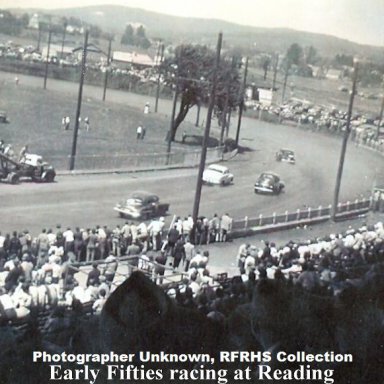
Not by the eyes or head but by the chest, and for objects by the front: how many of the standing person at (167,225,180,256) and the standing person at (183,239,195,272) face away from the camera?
2

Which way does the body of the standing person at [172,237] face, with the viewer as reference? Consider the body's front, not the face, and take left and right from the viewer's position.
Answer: facing away from the viewer

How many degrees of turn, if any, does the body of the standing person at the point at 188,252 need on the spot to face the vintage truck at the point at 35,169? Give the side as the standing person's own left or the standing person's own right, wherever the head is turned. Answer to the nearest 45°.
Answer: approximately 90° to the standing person's own left

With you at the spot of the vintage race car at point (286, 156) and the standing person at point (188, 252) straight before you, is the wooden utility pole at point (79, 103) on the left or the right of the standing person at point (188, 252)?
right

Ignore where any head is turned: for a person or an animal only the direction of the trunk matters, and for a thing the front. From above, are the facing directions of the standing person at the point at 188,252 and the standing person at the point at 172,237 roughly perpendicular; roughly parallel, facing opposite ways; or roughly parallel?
roughly parallel

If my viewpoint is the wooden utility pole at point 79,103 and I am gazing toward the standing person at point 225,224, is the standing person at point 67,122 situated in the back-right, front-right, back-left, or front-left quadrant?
back-left

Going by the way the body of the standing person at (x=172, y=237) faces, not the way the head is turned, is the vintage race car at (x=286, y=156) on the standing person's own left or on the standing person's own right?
on the standing person's own right

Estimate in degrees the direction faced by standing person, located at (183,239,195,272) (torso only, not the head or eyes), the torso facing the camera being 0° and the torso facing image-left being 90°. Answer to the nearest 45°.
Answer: approximately 180°
